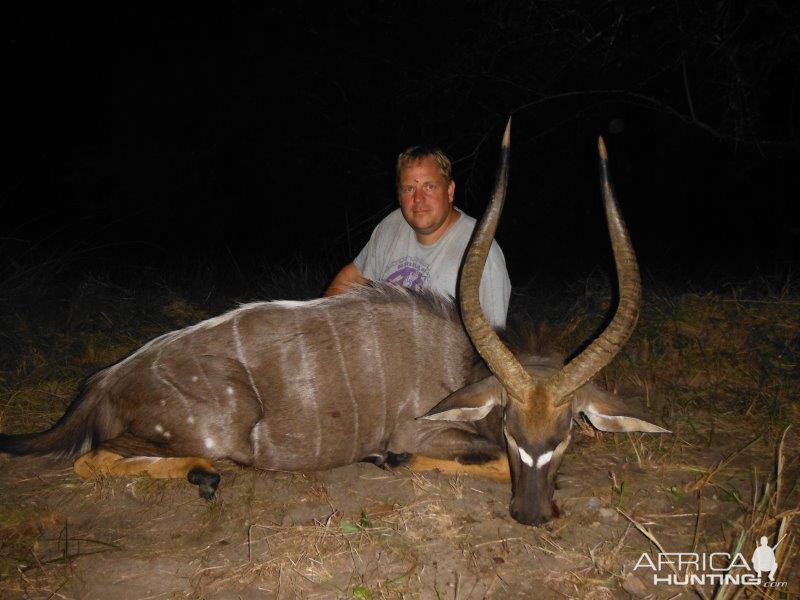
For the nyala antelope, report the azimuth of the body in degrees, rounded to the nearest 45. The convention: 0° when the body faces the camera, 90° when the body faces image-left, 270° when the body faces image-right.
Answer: approximately 270°

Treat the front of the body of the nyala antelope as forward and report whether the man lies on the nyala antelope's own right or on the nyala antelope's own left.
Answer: on the nyala antelope's own left

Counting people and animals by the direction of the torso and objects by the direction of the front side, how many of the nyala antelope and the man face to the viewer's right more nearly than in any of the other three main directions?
1

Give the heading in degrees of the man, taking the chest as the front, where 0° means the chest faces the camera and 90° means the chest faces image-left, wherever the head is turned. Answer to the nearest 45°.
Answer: approximately 45°
